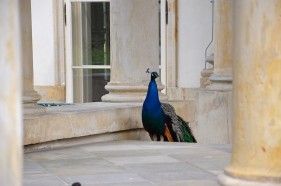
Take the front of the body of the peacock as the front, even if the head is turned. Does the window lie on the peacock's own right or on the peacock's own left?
on the peacock's own right

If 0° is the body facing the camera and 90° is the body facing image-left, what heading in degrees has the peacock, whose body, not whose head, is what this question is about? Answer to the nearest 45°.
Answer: approximately 45°
